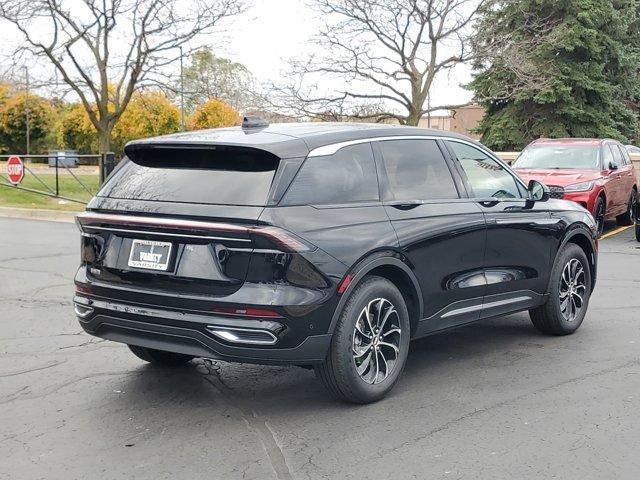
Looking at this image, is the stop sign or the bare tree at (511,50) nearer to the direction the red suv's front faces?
the stop sign

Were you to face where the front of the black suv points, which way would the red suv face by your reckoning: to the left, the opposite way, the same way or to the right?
the opposite way

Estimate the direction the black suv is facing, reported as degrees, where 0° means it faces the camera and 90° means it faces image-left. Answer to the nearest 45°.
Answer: approximately 225°

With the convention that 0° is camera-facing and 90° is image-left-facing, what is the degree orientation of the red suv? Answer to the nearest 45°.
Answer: approximately 45°

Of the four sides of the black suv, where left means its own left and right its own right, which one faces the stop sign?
left

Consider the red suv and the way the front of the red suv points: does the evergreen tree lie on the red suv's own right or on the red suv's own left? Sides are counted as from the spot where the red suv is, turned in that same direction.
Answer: on the red suv's own right

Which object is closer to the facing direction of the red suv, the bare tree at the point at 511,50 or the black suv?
the black suv

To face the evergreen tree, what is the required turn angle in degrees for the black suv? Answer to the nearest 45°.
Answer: approximately 45° to its left
